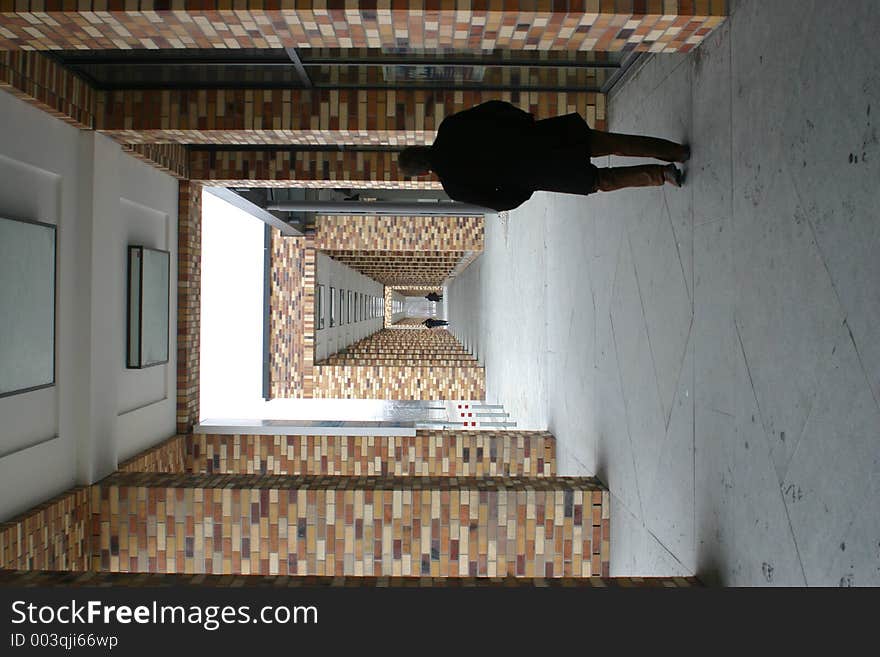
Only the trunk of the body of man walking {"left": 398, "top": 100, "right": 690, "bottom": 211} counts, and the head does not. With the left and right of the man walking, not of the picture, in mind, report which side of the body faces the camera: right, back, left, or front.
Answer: back

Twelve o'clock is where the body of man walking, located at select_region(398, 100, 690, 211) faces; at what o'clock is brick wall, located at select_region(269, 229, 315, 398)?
The brick wall is roughly at 11 o'clock from the man walking.

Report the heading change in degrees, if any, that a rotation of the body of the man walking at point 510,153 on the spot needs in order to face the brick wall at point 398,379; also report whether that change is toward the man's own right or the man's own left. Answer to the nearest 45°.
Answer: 0° — they already face it

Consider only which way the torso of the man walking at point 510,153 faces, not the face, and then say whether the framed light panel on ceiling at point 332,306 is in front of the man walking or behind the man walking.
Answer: in front
